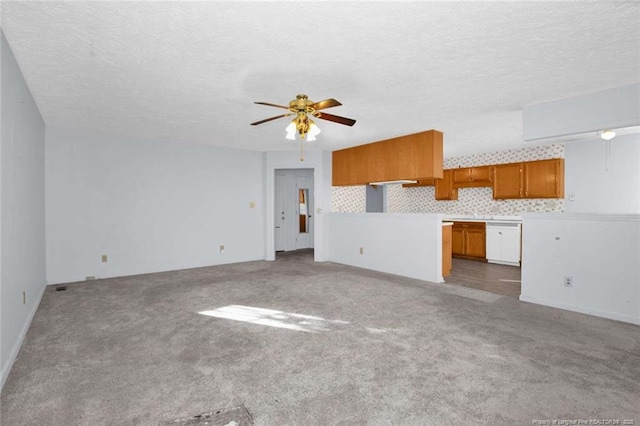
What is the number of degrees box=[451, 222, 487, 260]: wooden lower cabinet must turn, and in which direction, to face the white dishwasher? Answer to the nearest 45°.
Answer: approximately 45° to its left

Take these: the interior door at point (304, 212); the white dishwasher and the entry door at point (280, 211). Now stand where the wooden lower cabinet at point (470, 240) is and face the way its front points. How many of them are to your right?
2

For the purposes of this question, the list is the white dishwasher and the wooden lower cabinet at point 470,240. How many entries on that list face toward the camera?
2

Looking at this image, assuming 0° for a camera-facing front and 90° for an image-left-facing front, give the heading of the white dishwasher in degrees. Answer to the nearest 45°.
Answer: approximately 0°

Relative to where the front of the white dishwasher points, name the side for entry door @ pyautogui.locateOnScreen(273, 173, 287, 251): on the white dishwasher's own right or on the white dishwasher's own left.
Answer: on the white dishwasher's own right

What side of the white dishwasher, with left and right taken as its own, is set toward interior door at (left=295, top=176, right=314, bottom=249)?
right
